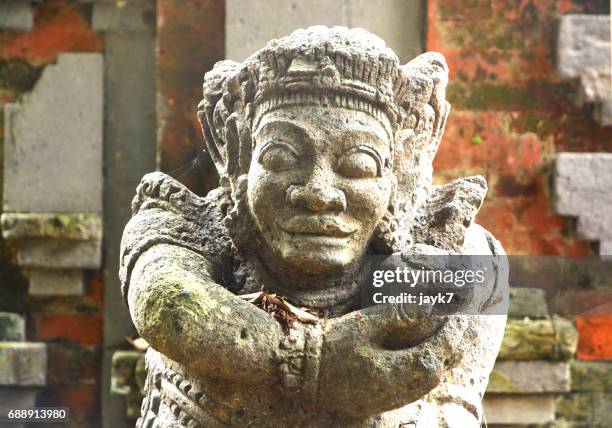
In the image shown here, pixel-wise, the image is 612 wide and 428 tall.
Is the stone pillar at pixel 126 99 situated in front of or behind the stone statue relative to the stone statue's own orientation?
behind

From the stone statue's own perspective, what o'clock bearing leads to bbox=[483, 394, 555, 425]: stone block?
The stone block is roughly at 7 o'clock from the stone statue.

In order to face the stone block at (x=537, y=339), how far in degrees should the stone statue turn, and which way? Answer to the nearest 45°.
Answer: approximately 135° to its left

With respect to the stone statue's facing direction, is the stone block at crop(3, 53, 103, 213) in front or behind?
behind

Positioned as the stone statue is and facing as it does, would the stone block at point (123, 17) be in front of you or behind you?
behind

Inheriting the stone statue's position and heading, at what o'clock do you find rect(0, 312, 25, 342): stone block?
The stone block is roughly at 5 o'clock from the stone statue.

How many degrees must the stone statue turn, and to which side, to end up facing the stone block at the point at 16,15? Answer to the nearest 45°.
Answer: approximately 135° to its right

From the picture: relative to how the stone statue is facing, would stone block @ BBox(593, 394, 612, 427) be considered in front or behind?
behind

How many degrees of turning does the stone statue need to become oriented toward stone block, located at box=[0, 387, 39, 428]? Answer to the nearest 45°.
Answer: approximately 135° to its right

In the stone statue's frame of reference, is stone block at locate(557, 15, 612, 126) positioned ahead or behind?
behind

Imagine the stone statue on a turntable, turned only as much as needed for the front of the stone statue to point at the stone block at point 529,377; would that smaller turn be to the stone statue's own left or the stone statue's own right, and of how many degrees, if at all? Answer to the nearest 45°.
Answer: approximately 135° to the stone statue's own left

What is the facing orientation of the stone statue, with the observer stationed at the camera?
facing the viewer

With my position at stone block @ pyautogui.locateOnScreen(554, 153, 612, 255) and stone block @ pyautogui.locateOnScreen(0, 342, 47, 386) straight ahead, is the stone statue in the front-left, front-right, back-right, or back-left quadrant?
front-left
